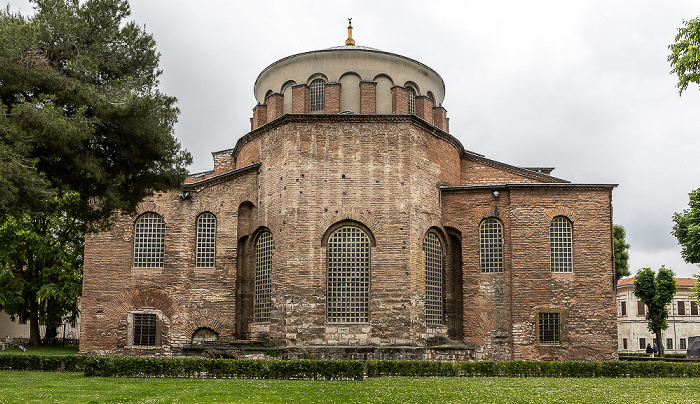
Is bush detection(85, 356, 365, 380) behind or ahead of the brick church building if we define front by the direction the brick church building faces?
behind

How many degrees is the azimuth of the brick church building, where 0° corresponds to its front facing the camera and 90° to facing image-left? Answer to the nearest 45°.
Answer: approximately 180°

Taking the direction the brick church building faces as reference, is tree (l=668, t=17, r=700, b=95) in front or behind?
behind

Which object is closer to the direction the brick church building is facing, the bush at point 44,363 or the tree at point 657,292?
the tree

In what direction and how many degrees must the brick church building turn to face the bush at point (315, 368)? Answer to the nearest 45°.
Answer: approximately 180°

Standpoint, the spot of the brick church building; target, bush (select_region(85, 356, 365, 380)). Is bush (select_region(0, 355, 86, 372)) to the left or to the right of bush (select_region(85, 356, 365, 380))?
right
